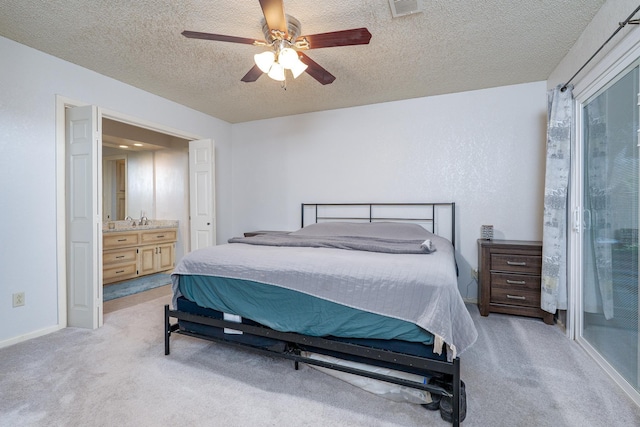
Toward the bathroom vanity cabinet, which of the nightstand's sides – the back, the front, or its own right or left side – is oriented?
right

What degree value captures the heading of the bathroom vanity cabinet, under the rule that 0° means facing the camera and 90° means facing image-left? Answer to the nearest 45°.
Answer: approximately 315°

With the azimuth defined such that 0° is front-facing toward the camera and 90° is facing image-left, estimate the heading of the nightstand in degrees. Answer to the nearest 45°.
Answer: approximately 0°

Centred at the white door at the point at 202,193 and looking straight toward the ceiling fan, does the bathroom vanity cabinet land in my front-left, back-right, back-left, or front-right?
back-right

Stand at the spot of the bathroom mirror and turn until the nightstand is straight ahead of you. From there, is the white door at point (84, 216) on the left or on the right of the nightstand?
right

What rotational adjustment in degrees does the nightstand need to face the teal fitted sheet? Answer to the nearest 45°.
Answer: approximately 45° to its right

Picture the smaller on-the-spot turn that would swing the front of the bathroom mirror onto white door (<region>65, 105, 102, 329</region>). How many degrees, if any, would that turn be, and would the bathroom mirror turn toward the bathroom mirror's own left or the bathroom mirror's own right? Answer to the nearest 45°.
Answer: approximately 45° to the bathroom mirror's own right
